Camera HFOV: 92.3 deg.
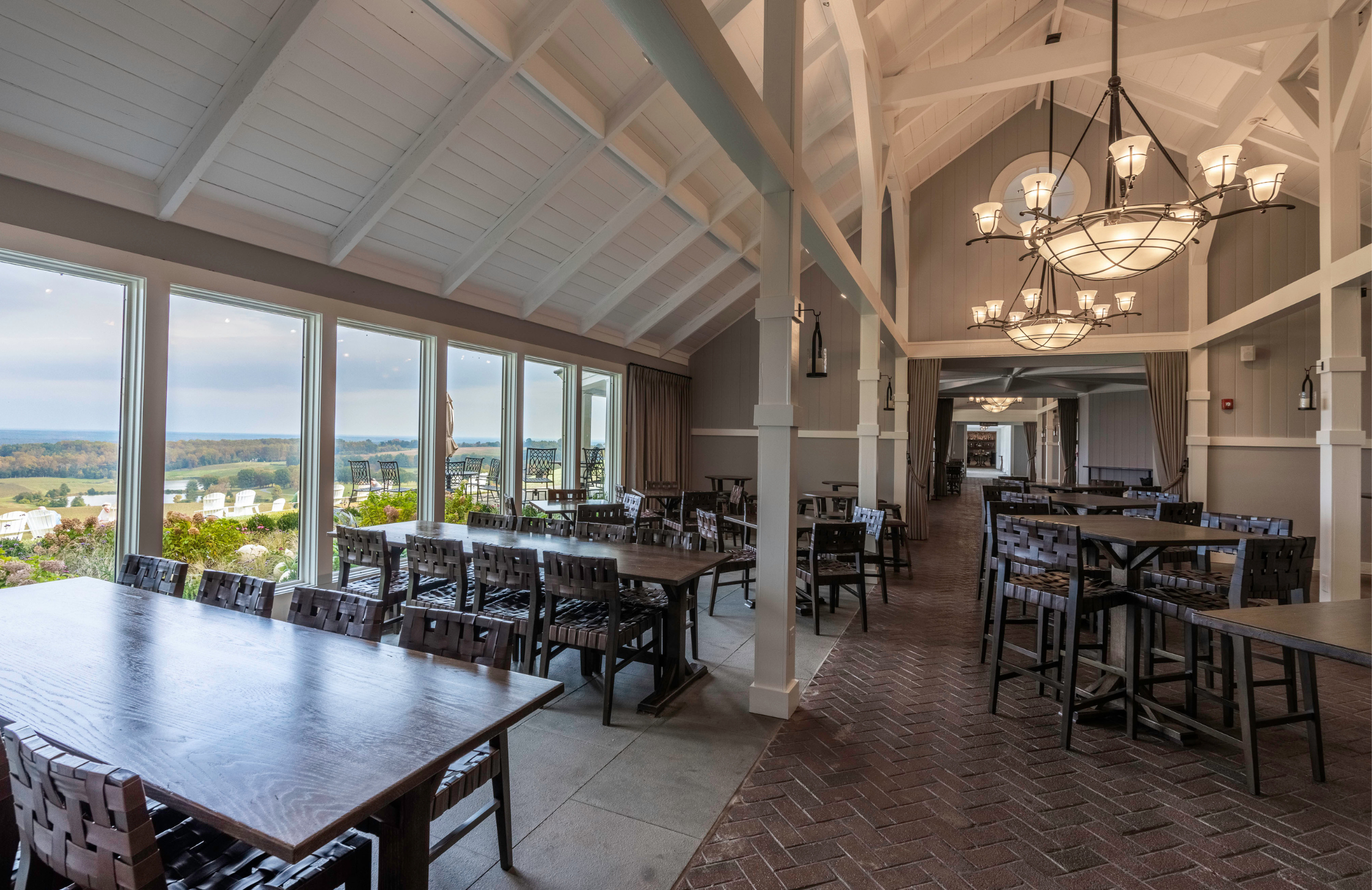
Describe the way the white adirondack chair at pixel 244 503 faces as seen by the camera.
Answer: facing away from the viewer and to the left of the viewer

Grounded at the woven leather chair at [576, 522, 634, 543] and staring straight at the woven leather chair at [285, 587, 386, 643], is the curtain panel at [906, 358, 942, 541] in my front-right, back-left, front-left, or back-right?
back-left

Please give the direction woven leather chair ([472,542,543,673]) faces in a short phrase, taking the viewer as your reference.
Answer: facing away from the viewer and to the right of the viewer

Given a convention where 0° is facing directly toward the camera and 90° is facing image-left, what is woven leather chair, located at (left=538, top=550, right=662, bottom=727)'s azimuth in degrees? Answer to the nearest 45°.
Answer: approximately 225°

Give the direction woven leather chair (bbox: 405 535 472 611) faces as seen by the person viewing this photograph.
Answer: facing away from the viewer and to the right of the viewer

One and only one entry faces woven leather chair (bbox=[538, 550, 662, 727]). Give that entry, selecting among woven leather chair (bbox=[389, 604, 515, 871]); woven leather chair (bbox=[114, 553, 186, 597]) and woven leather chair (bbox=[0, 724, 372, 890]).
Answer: woven leather chair (bbox=[0, 724, 372, 890])

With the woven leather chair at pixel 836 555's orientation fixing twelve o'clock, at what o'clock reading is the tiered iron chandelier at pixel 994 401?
The tiered iron chandelier is roughly at 2 o'clock from the woven leather chair.

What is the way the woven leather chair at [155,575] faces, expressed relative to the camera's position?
facing the viewer and to the left of the viewer

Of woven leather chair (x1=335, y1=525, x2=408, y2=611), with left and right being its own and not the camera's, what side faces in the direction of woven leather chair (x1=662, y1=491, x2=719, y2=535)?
front

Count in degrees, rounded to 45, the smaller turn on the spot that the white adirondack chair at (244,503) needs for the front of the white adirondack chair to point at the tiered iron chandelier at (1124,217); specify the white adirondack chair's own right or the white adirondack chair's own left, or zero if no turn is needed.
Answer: approximately 180°

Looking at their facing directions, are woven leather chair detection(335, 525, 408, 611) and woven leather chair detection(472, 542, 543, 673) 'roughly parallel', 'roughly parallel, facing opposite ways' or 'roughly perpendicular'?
roughly parallel

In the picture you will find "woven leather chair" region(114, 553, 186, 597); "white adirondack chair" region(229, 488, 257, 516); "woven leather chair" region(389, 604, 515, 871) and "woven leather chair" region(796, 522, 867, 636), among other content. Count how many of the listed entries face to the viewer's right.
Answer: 0

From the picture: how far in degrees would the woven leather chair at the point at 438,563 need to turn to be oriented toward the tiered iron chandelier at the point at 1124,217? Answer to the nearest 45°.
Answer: approximately 45° to its right

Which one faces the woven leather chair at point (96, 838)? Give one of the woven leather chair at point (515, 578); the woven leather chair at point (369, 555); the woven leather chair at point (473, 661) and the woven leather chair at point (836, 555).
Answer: the woven leather chair at point (473, 661)

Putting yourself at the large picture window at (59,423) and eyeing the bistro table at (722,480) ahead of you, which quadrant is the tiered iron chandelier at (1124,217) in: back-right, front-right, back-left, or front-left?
front-right
